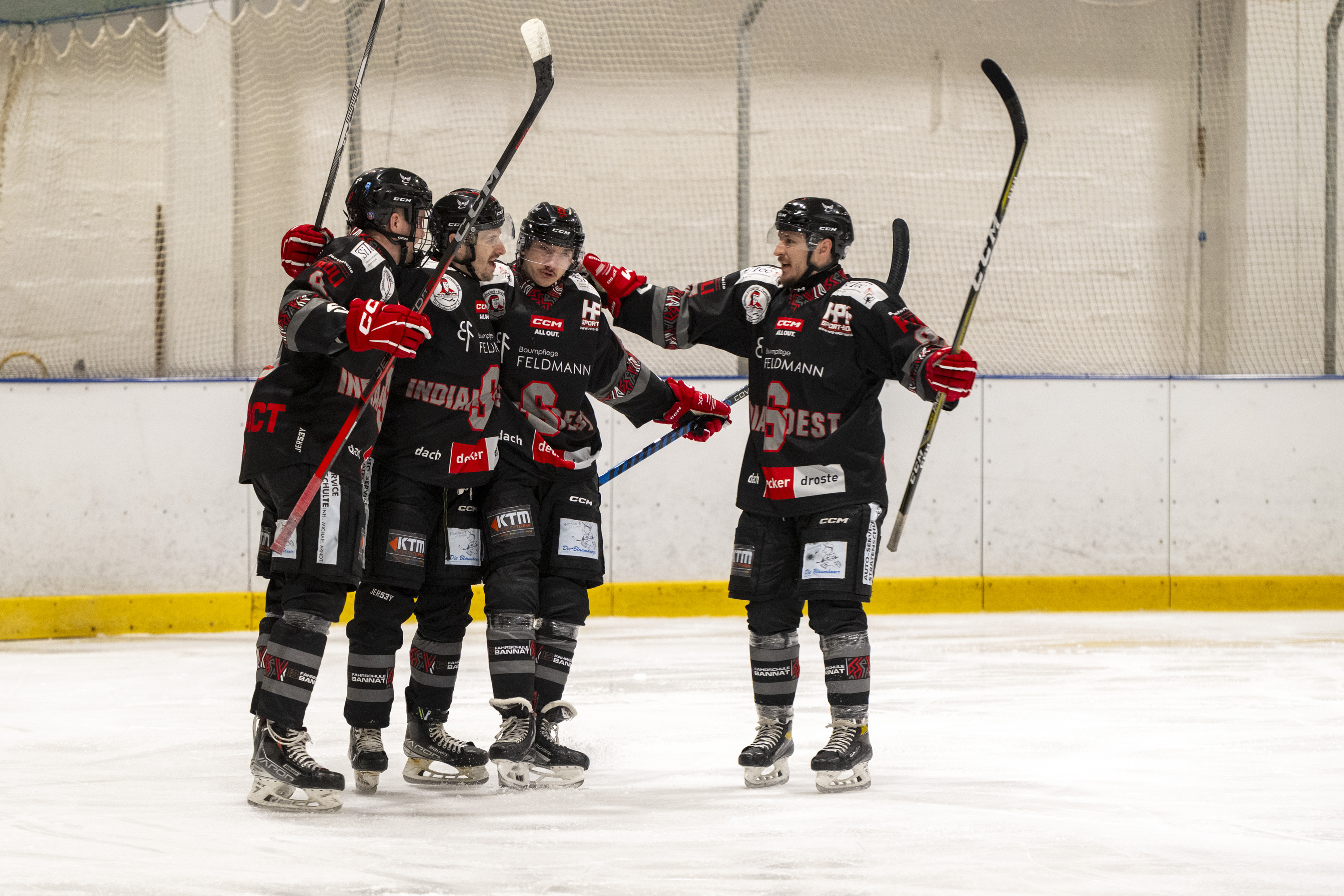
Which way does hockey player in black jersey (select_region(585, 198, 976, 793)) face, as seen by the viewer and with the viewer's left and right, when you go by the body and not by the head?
facing the viewer and to the left of the viewer

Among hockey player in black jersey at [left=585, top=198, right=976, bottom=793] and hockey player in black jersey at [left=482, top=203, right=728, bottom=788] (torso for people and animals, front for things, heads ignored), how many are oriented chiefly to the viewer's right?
0

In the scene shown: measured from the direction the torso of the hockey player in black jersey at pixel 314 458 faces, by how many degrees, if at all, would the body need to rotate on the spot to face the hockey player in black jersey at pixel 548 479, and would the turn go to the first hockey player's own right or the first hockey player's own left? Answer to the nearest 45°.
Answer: approximately 45° to the first hockey player's own left

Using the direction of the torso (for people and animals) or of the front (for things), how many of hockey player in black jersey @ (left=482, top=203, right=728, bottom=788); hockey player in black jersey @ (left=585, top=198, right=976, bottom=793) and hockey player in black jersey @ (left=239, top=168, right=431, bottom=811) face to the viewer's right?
1

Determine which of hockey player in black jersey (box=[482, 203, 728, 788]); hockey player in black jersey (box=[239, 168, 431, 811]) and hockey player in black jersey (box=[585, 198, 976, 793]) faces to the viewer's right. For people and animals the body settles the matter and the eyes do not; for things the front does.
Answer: hockey player in black jersey (box=[239, 168, 431, 811])

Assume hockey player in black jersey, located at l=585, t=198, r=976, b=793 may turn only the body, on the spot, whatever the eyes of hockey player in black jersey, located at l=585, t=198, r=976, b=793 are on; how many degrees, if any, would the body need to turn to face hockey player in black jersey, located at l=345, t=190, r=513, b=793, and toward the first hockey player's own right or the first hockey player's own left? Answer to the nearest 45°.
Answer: approximately 45° to the first hockey player's own right

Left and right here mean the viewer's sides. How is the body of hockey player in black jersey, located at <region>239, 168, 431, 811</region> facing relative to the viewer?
facing to the right of the viewer

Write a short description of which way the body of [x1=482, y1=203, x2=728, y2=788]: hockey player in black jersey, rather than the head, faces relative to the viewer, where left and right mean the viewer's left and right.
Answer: facing the viewer

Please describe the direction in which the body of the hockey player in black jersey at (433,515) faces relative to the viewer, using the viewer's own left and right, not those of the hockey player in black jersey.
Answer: facing the viewer and to the right of the viewer
